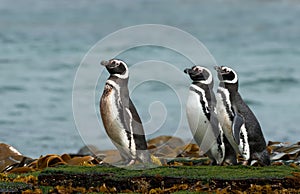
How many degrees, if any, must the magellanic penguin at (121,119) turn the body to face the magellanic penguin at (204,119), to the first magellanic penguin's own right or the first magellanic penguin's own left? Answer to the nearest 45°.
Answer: approximately 180°

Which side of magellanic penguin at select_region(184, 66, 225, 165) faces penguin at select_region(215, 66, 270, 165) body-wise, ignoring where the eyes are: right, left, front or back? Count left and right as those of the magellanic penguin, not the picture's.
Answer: back

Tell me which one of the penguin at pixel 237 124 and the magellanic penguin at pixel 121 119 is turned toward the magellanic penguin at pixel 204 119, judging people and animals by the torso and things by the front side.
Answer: the penguin

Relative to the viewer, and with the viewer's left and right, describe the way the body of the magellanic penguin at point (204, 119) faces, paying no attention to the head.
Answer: facing to the left of the viewer

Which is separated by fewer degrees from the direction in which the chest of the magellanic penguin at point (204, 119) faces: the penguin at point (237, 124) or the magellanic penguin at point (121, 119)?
the magellanic penguin

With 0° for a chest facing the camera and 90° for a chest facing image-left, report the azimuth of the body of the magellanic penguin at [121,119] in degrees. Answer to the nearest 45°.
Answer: approximately 90°

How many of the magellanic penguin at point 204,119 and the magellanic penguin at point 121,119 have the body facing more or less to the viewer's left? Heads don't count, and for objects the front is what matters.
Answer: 2

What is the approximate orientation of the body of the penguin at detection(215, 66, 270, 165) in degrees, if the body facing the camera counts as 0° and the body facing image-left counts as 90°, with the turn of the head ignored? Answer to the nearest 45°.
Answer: approximately 90°

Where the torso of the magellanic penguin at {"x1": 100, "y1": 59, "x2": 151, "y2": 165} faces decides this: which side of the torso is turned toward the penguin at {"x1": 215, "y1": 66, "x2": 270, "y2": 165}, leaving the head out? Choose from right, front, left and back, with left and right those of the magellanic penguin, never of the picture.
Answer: back
